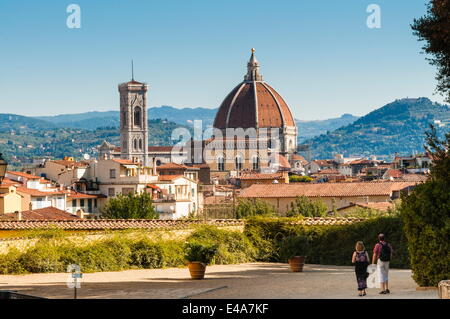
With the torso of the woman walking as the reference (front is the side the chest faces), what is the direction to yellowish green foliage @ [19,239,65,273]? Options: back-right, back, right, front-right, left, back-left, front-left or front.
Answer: front-left

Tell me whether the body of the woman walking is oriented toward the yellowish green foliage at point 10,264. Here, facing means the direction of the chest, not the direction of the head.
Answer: no

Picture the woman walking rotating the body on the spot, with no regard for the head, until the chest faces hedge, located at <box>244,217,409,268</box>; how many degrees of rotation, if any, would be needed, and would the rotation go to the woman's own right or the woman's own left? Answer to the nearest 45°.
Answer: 0° — they already face it

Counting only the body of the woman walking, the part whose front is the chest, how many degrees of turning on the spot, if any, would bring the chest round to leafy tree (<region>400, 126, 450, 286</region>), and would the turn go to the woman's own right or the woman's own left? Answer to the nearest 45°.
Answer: approximately 45° to the woman's own right

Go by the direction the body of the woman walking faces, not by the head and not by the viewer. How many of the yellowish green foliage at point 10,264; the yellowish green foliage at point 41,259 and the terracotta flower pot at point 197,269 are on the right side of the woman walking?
0

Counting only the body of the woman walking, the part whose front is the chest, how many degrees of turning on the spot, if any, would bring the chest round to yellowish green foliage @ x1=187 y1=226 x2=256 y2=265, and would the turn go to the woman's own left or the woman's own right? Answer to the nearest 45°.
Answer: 0° — they already face it

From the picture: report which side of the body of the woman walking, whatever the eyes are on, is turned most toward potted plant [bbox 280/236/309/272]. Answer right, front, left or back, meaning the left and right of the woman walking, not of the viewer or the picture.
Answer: front

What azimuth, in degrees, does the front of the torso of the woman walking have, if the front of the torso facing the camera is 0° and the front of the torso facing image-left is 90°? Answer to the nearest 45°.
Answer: approximately 180°

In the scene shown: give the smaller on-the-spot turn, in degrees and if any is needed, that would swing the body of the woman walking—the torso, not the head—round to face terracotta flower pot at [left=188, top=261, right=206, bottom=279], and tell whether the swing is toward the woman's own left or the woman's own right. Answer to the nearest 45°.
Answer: approximately 45° to the woman's own left

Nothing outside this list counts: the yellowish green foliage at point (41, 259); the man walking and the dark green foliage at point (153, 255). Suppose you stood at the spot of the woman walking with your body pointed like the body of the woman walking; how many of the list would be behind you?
0
